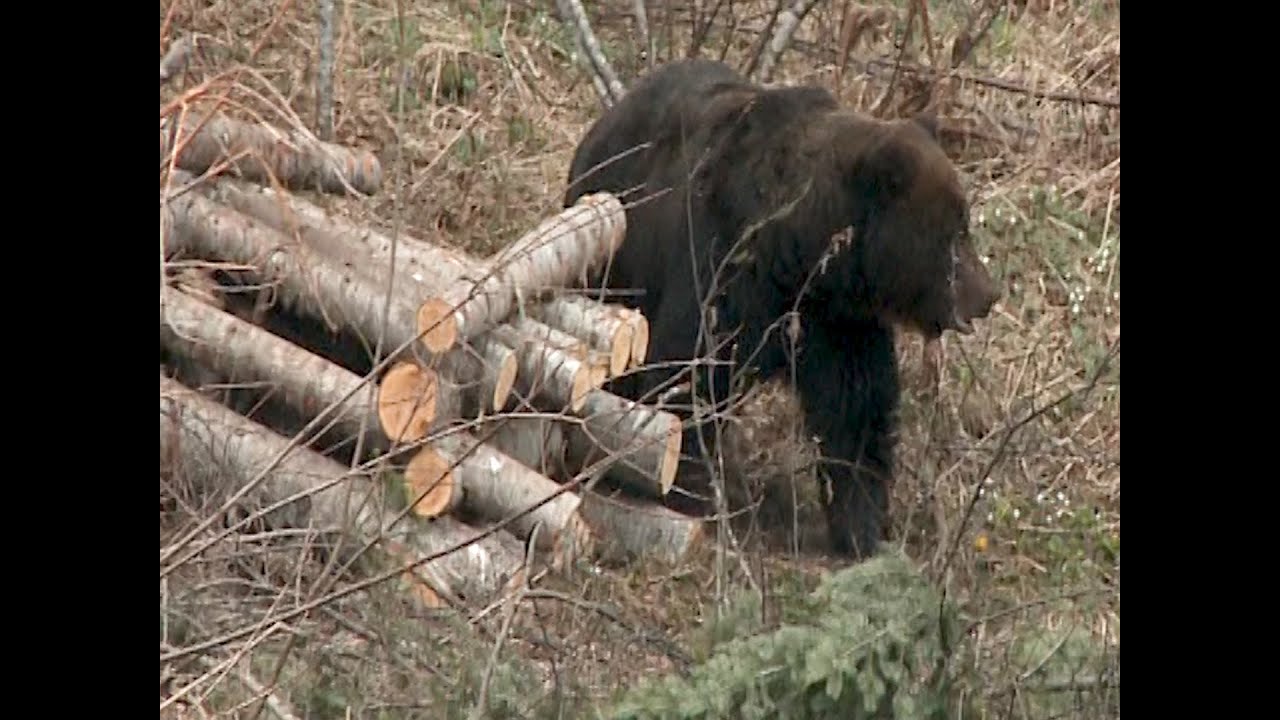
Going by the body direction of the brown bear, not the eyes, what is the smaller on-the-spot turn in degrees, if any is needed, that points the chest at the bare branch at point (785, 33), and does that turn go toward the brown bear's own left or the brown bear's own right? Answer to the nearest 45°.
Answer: approximately 135° to the brown bear's own left

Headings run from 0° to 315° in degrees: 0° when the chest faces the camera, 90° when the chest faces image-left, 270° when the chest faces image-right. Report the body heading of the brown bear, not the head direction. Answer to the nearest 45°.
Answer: approximately 315°

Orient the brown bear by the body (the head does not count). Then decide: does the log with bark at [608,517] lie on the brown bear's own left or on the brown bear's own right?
on the brown bear's own right

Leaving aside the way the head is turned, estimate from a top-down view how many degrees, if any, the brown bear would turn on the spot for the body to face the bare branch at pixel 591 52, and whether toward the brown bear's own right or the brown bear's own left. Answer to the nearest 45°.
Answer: approximately 180°

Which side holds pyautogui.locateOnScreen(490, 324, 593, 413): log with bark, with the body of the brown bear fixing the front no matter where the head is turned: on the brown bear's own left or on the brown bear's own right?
on the brown bear's own right
